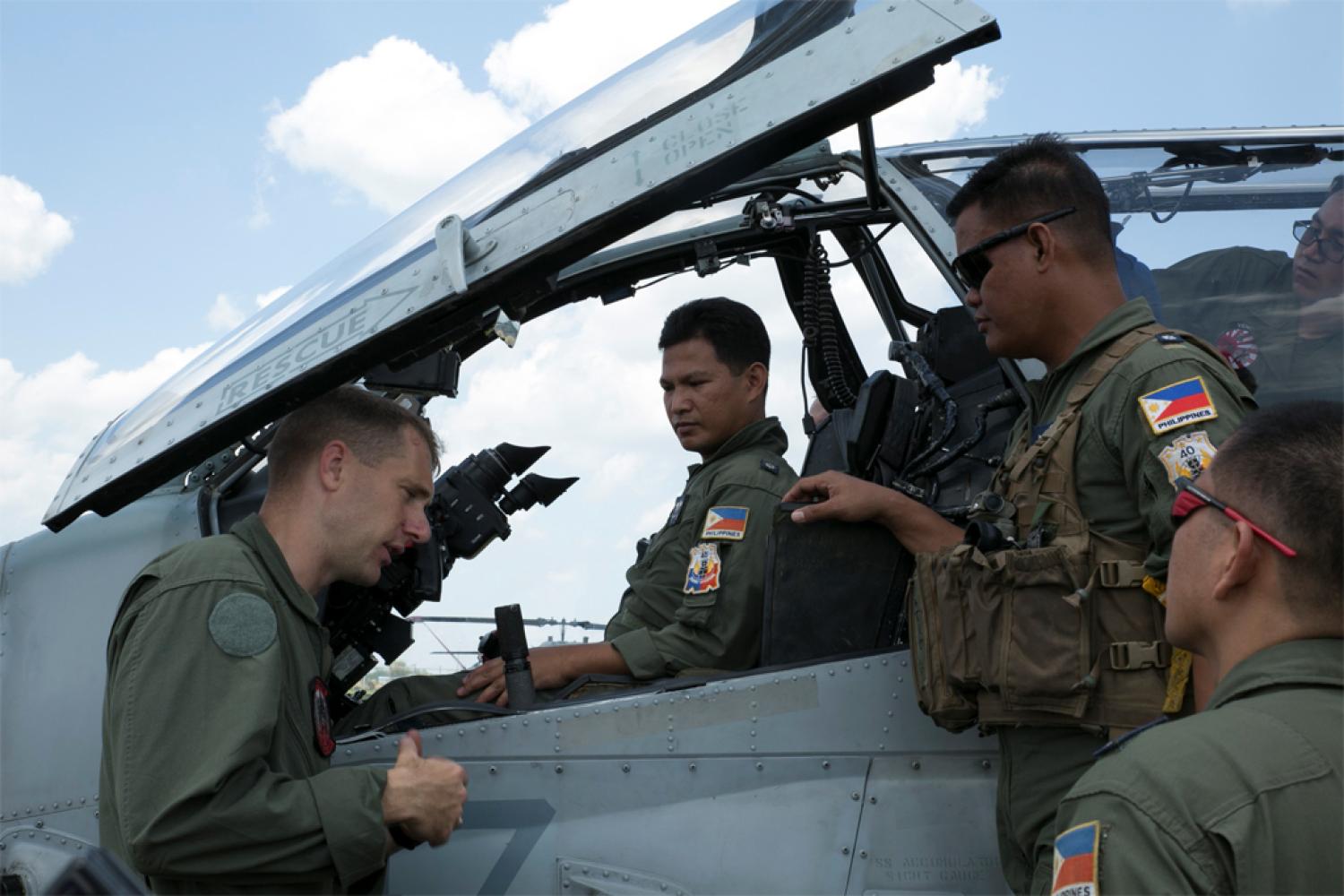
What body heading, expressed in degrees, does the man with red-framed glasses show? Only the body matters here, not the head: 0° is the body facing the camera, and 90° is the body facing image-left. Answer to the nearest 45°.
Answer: approximately 135°

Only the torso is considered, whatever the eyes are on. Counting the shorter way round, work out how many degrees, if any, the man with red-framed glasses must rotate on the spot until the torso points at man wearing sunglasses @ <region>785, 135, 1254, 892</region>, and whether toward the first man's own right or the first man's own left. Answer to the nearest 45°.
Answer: approximately 45° to the first man's own right

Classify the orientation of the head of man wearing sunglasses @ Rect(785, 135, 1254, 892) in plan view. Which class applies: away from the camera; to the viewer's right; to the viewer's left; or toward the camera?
to the viewer's left

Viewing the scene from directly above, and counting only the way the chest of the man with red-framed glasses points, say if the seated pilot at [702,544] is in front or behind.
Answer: in front

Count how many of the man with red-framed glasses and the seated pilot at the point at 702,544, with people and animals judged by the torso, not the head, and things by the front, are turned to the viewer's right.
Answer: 0

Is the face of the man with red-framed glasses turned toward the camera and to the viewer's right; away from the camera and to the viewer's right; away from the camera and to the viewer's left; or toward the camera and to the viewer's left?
away from the camera and to the viewer's left

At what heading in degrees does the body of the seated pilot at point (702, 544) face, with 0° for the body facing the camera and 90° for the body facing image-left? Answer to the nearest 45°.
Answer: approximately 90°

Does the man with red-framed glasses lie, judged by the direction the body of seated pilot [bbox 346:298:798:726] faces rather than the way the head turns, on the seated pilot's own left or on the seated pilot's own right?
on the seated pilot's own left

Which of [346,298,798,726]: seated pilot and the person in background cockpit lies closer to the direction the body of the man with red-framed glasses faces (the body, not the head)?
the seated pilot

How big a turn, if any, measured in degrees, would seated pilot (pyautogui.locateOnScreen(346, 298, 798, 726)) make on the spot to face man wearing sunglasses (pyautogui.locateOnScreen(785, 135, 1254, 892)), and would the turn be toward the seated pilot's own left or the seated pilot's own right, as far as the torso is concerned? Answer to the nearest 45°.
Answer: approximately 135° to the seated pilot's own left
